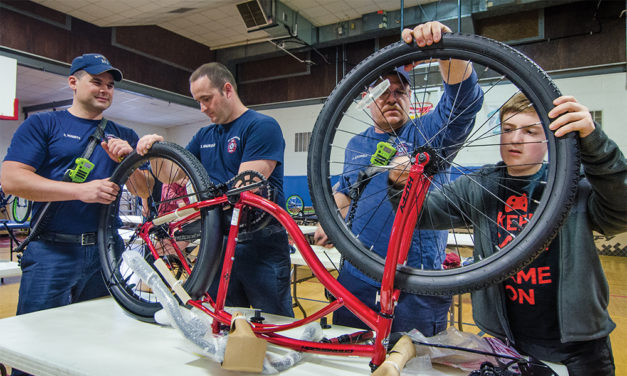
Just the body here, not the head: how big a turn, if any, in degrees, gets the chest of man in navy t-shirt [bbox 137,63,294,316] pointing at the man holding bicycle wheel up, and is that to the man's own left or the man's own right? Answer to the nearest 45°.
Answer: approximately 90° to the man's own left

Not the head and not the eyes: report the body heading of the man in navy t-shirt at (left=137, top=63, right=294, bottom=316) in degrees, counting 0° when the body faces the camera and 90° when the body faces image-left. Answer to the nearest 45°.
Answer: approximately 45°

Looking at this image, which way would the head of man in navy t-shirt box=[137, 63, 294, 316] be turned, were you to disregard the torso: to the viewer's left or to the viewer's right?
to the viewer's left

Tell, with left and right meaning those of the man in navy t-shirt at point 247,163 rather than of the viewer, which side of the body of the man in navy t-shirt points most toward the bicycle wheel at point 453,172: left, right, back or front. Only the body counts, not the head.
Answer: left

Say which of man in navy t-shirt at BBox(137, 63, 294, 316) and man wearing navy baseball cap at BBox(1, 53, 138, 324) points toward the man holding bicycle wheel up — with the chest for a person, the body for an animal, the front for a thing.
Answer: the man wearing navy baseball cap

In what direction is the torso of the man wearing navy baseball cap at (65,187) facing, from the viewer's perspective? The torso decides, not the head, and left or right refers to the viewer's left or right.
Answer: facing the viewer and to the right of the viewer

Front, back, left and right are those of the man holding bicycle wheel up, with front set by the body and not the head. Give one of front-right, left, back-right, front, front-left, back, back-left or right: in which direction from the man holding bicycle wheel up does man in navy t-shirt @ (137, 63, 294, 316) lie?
right

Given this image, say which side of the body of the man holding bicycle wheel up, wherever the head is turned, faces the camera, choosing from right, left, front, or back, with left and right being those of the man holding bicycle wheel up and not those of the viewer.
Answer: front

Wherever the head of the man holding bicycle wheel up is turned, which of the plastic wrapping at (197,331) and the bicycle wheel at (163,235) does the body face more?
the plastic wrapping

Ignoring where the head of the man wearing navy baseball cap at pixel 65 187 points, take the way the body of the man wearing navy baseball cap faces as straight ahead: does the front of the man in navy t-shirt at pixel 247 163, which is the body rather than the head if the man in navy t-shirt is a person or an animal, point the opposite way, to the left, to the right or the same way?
to the right

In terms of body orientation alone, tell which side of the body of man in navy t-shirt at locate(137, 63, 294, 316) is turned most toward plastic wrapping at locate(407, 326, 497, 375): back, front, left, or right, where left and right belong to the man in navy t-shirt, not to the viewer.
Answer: left

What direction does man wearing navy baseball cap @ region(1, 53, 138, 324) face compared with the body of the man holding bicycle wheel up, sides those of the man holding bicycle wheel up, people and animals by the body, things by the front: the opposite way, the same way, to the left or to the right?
to the left

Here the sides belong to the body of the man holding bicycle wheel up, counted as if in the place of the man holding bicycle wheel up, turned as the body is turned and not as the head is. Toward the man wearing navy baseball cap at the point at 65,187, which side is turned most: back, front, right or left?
right

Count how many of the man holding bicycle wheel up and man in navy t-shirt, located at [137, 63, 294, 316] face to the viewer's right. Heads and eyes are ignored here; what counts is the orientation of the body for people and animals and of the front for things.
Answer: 0
